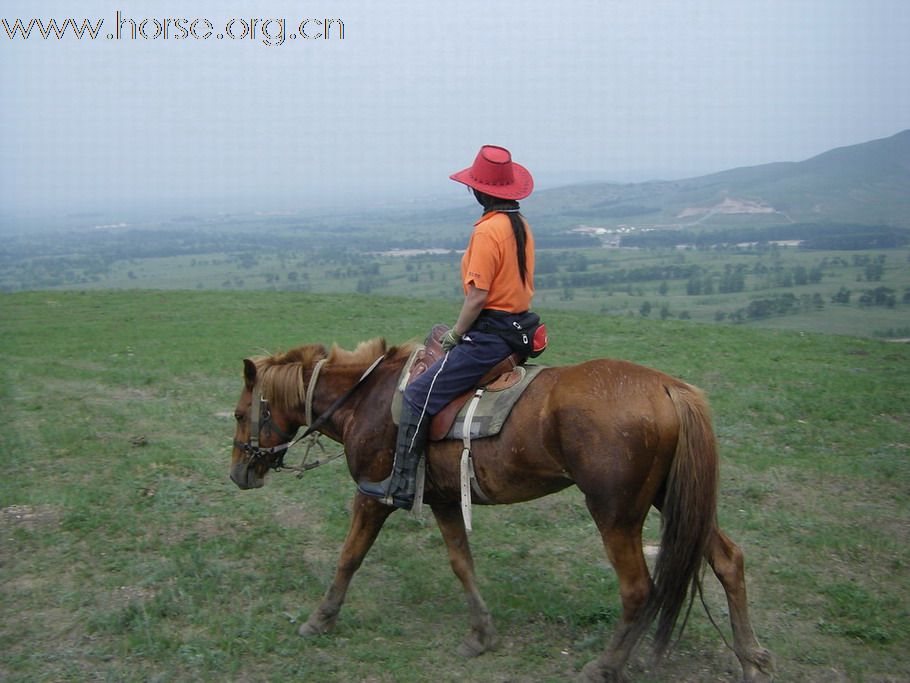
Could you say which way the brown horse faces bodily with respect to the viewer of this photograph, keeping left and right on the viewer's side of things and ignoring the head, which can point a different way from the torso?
facing away from the viewer and to the left of the viewer

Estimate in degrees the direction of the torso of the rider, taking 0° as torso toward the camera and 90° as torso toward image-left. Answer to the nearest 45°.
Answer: approximately 135°

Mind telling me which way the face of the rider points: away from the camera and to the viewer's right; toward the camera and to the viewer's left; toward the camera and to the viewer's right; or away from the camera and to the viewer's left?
away from the camera and to the viewer's left
